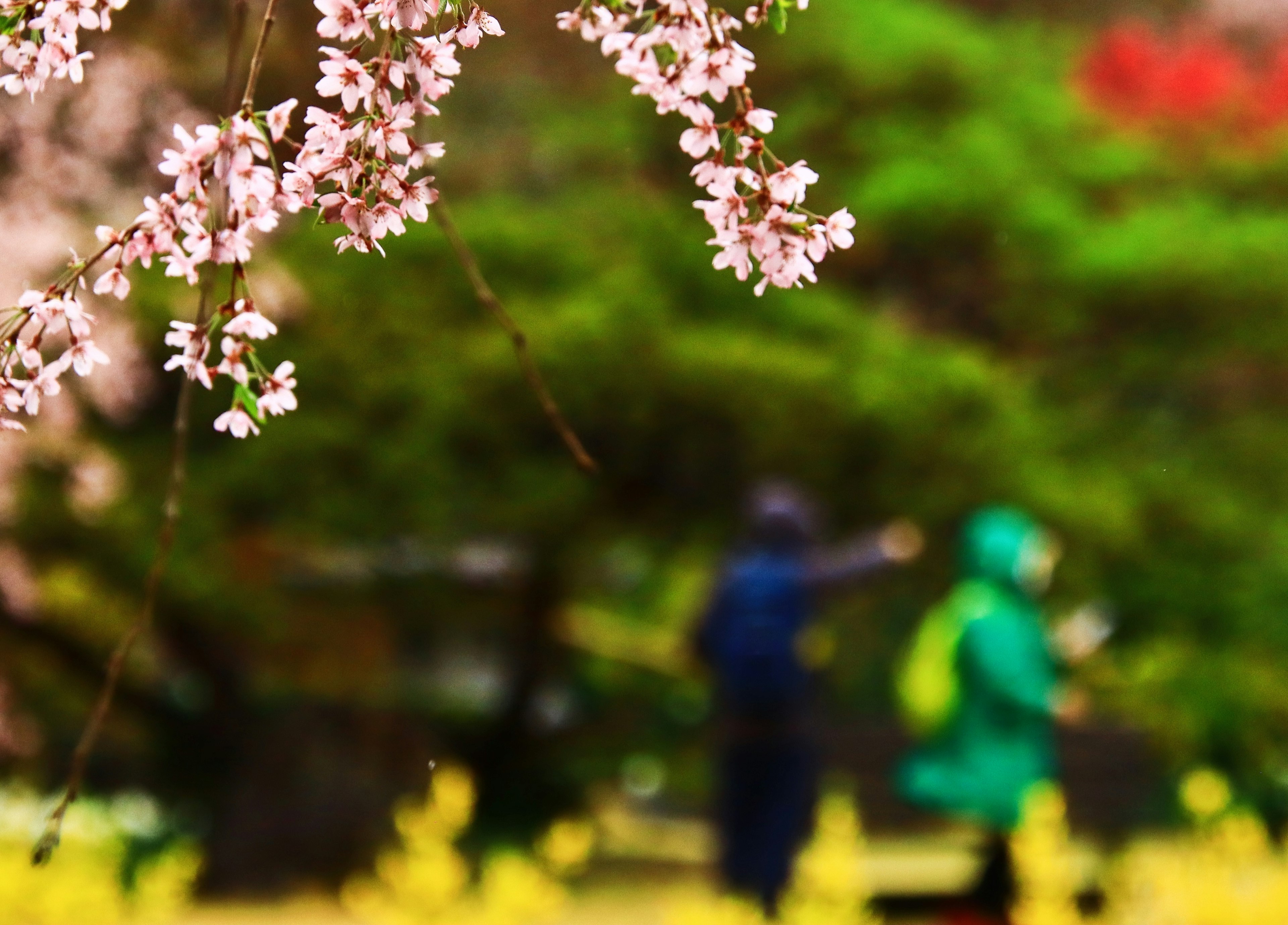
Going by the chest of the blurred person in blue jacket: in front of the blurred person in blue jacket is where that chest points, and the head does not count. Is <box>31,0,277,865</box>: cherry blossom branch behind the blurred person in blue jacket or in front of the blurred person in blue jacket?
behind

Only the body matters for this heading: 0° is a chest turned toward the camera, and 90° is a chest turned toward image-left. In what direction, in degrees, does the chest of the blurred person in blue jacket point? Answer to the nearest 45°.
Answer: approximately 225°

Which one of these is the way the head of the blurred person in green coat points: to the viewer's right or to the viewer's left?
to the viewer's right

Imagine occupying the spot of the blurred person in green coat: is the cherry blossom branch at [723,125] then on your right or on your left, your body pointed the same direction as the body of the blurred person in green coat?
on your right

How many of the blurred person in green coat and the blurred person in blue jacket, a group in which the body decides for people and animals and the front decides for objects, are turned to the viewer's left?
0

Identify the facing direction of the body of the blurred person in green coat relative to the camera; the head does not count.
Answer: to the viewer's right
